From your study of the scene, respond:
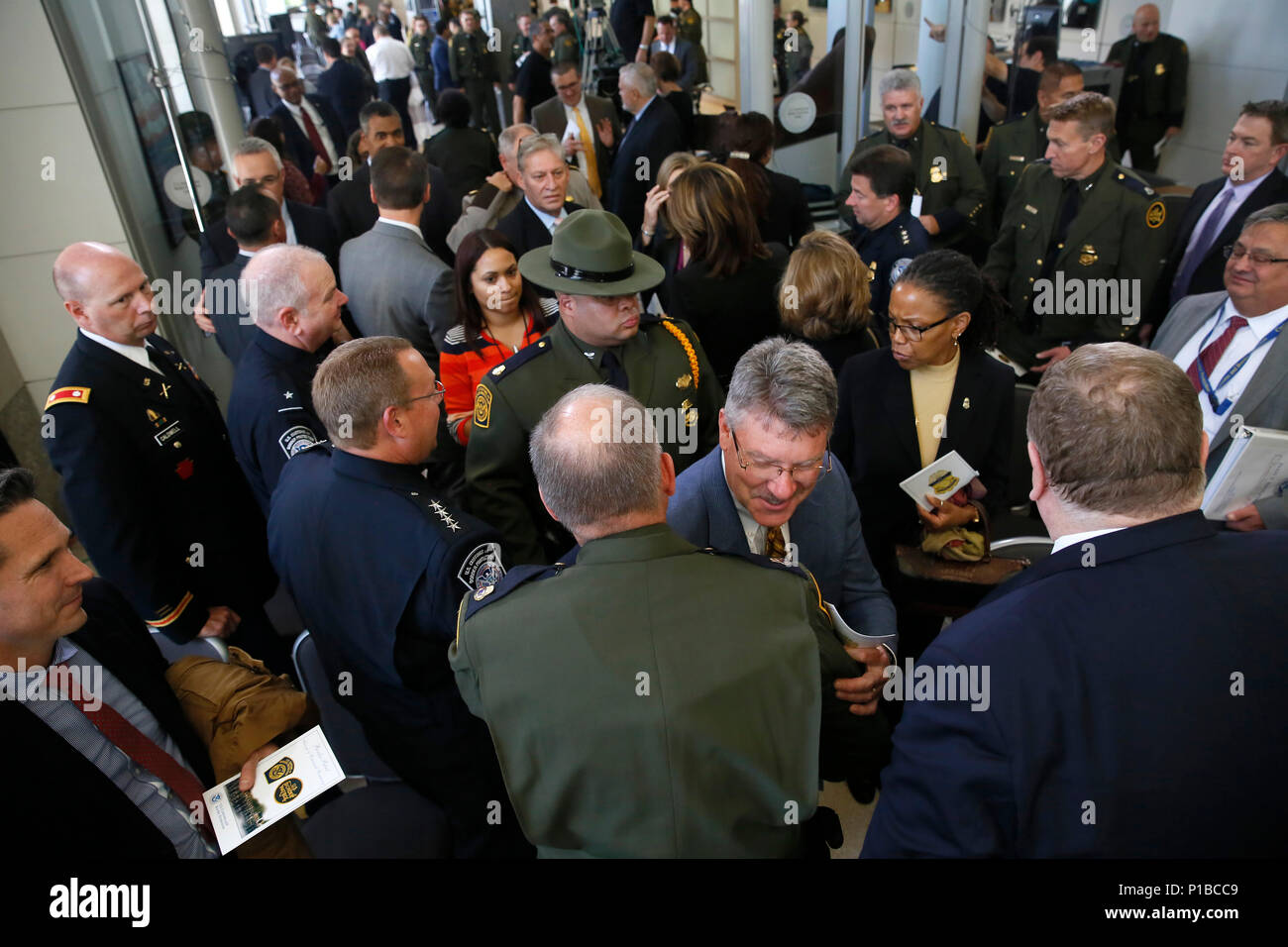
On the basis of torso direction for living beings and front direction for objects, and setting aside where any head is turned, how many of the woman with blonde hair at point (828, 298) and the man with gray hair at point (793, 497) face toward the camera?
1

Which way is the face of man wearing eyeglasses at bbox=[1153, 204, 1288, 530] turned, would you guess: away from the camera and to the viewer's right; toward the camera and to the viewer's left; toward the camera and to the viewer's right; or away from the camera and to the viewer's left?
toward the camera and to the viewer's left

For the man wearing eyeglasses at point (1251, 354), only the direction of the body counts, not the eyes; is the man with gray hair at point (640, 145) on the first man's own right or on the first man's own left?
on the first man's own right

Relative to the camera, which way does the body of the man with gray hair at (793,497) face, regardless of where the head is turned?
toward the camera

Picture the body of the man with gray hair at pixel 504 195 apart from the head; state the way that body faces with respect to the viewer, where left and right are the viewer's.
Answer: facing the viewer and to the right of the viewer

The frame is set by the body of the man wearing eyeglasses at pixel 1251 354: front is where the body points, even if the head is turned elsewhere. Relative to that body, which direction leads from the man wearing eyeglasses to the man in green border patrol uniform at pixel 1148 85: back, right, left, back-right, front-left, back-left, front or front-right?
back-right

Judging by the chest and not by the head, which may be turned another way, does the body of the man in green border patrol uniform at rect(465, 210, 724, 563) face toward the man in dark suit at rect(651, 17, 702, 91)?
no

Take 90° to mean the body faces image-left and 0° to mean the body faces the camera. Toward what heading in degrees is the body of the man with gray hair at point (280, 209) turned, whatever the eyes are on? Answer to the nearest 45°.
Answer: approximately 0°

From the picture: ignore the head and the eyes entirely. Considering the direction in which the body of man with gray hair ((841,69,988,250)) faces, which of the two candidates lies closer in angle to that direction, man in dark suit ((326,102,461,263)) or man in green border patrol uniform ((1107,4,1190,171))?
the man in dark suit

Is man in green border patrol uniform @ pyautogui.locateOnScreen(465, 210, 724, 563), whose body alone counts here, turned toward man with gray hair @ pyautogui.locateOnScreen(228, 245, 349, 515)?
no

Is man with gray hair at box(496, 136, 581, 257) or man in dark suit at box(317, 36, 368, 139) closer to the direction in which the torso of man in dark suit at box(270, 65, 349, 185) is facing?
the man with gray hair

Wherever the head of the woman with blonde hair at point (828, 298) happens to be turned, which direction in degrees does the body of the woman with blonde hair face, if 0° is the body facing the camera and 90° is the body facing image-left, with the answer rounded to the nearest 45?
approximately 180°

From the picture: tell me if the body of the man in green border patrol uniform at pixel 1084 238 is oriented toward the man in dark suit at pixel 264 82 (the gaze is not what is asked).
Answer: no

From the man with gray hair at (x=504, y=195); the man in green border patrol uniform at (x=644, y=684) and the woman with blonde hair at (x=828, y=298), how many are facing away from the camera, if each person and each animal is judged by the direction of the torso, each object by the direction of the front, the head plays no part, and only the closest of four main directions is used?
2

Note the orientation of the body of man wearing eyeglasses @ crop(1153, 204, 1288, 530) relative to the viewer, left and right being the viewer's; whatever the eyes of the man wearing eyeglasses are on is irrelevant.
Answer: facing the viewer and to the left of the viewer

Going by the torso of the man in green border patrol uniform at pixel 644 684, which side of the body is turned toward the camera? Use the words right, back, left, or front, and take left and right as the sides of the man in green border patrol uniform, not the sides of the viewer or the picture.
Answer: back

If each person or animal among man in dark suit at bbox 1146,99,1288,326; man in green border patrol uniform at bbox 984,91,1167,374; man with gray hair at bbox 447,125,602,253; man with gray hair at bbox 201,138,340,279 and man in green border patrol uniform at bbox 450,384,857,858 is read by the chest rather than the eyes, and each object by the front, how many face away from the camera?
1

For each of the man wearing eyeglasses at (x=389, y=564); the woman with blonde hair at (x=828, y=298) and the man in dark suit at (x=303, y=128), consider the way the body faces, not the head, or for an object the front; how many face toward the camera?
1

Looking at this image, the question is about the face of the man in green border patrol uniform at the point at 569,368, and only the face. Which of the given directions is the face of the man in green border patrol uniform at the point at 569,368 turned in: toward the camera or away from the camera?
toward the camera
